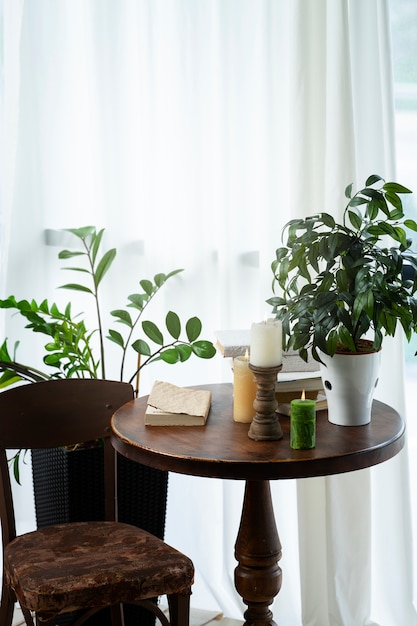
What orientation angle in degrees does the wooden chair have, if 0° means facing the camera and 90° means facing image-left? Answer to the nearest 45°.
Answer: approximately 315°
